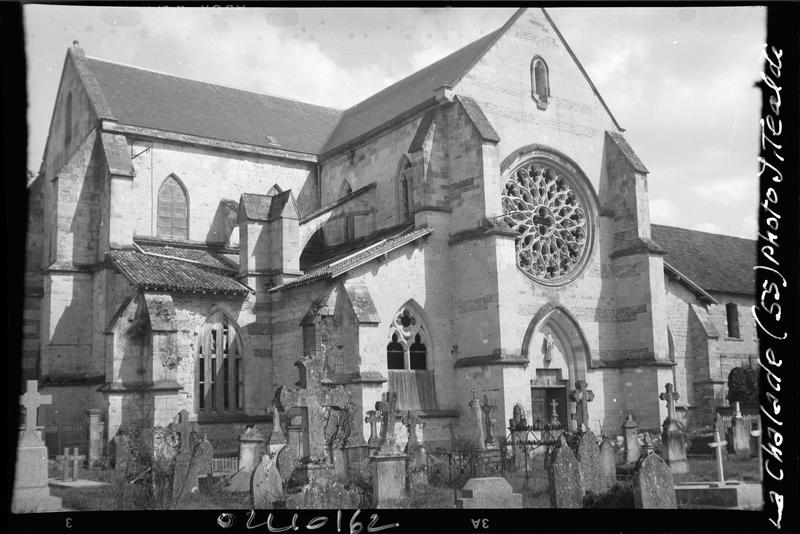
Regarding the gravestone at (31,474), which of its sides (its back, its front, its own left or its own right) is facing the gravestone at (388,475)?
left

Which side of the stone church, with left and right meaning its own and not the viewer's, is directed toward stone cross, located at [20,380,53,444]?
right

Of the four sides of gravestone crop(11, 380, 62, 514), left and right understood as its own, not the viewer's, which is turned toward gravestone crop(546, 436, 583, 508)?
left

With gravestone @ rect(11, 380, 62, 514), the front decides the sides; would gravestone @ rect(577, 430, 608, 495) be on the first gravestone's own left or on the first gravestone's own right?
on the first gravestone's own left

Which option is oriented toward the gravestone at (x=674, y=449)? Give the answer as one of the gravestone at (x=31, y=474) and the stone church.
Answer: the stone church

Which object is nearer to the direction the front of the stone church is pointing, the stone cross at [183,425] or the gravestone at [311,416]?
the gravestone

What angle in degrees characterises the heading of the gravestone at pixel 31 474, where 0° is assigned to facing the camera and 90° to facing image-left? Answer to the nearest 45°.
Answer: approximately 0°

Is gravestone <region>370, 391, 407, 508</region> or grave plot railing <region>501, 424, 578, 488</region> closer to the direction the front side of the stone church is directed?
the grave plot railing

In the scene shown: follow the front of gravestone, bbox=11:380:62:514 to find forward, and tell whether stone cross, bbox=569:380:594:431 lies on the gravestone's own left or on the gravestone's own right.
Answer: on the gravestone's own left

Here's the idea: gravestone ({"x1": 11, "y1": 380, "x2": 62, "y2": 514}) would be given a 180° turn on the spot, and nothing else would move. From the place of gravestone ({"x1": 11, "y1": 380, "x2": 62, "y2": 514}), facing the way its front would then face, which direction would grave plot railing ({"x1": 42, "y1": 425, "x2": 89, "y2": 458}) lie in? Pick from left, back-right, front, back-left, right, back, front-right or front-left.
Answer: front

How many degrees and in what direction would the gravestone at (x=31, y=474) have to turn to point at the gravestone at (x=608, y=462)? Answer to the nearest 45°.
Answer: approximately 90° to its left
